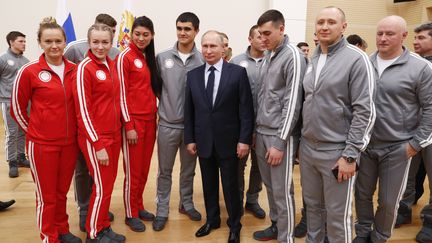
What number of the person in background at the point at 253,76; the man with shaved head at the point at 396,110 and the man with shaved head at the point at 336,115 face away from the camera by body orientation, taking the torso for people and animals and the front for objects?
0

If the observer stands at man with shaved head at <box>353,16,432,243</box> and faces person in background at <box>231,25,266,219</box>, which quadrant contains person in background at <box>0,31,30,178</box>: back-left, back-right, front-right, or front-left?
front-left

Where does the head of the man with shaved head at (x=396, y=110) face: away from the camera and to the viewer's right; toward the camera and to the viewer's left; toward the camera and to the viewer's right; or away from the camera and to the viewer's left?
toward the camera and to the viewer's left

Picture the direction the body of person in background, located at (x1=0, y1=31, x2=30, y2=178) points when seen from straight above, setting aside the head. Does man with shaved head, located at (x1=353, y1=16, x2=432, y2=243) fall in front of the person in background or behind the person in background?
in front

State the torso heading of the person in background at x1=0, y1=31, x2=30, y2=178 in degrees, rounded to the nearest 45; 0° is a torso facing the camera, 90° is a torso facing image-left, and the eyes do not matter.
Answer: approximately 315°

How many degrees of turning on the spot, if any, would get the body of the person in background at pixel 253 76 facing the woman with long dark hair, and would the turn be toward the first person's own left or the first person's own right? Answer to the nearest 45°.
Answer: approximately 90° to the first person's own right

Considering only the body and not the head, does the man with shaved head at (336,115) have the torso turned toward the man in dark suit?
no

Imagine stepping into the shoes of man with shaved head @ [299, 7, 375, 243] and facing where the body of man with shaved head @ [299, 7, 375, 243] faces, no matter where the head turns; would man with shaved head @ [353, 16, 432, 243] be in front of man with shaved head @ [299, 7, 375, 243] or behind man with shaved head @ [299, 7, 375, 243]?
behind

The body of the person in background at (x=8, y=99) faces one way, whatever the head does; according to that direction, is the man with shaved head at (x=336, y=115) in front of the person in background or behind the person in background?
in front

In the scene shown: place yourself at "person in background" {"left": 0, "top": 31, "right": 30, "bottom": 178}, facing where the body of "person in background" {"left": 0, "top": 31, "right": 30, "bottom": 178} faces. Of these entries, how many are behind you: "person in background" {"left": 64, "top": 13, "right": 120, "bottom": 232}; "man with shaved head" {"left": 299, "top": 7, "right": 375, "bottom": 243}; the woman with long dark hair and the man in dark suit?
0

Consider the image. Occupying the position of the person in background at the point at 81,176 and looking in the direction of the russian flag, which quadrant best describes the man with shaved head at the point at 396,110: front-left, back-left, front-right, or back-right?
back-right

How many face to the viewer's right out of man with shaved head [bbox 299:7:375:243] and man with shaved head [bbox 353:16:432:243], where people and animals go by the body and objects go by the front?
0

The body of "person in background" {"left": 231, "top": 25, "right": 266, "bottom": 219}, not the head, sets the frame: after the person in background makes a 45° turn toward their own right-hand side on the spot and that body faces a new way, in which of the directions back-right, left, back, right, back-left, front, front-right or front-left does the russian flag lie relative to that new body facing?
back-right

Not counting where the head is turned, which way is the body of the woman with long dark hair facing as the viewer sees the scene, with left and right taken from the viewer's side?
facing the viewer and to the right of the viewer

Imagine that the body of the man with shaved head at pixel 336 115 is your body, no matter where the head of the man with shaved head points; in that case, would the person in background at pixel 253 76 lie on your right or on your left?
on your right

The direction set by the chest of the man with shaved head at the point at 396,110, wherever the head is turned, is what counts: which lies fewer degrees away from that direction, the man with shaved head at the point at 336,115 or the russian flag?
the man with shaved head

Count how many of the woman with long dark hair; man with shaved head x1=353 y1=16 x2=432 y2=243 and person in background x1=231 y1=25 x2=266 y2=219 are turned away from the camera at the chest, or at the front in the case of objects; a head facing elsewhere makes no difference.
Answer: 0

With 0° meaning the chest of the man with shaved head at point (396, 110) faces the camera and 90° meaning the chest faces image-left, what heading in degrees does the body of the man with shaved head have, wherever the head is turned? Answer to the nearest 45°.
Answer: approximately 45°
